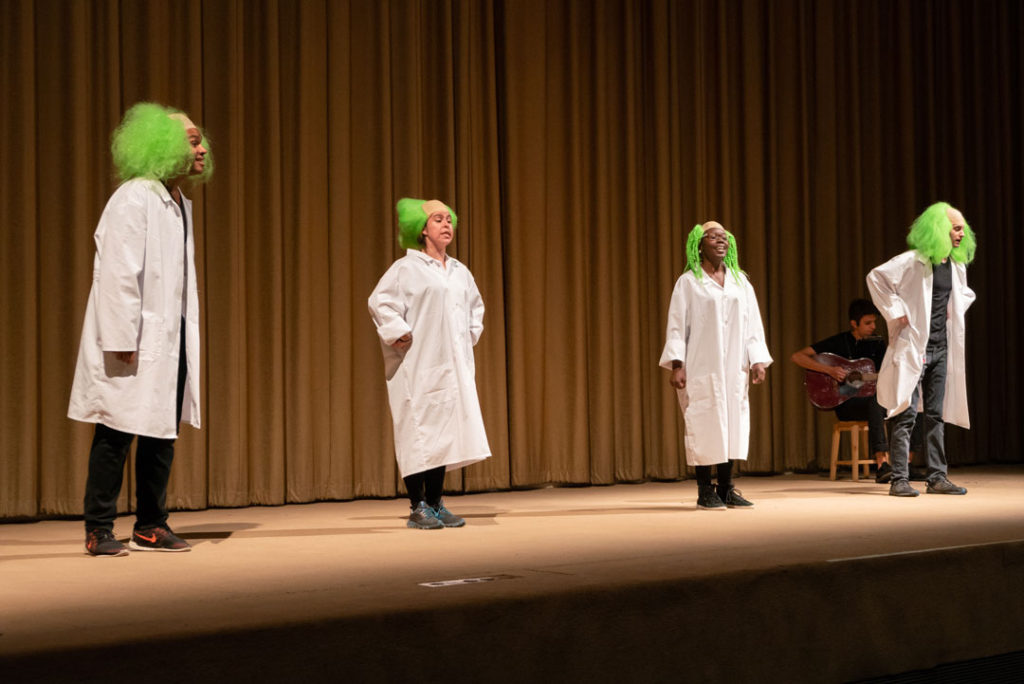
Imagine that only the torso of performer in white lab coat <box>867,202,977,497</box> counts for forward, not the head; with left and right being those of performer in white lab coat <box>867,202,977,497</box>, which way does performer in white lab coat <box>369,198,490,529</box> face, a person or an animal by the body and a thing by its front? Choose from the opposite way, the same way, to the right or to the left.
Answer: the same way

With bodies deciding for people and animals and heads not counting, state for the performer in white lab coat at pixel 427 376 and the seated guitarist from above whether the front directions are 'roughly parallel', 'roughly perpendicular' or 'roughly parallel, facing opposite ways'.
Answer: roughly parallel

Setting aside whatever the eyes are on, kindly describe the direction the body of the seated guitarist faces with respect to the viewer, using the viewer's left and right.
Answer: facing the viewer and to the right of the viewer

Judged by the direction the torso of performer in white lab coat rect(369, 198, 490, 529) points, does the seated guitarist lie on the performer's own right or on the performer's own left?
on the performer's own left

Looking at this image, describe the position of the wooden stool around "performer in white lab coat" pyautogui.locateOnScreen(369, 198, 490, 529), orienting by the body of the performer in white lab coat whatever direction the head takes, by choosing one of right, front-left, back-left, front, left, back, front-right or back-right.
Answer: left

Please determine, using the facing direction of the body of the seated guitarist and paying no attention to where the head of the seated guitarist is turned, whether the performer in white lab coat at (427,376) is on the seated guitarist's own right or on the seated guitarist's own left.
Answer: on the seated guitarist's own right

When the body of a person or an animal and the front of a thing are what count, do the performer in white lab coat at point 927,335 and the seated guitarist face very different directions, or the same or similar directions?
same or similar directions

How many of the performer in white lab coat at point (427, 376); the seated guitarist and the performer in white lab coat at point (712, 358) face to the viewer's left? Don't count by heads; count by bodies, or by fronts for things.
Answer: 0

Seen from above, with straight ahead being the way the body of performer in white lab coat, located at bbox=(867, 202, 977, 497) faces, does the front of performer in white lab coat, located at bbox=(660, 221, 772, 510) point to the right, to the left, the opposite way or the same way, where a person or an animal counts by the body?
the same way

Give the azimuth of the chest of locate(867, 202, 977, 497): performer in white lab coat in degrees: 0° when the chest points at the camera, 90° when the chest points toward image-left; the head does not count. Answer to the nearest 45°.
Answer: approximately 315°

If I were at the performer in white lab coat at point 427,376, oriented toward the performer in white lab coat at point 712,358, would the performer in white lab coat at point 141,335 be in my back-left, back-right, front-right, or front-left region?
back-right

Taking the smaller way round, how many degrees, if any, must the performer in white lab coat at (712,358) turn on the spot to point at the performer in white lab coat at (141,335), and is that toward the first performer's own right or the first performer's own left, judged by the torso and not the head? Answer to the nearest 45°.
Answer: approximately 90° to the first performer's own right

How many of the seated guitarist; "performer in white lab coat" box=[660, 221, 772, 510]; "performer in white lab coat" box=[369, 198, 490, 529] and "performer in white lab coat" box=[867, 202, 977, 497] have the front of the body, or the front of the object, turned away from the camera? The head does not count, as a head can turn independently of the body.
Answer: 0

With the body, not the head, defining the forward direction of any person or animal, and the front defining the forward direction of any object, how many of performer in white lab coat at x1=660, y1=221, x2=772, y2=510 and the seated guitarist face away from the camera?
0

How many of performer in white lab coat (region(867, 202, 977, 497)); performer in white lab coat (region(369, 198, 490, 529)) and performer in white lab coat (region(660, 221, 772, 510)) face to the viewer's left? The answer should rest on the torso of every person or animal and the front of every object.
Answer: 0
